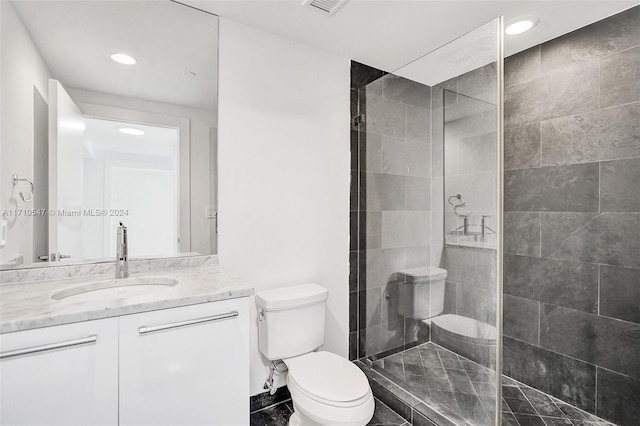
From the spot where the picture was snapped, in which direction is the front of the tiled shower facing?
facing the viewer and to the left of the viewer

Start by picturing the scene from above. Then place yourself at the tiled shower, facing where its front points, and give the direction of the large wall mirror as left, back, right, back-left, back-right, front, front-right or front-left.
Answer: front

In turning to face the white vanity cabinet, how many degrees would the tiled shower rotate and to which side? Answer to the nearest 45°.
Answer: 0° — it already faces it

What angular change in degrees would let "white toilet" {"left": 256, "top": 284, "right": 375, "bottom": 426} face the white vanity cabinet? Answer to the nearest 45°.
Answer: approximately 90° to its right

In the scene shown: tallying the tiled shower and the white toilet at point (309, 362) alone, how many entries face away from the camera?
0

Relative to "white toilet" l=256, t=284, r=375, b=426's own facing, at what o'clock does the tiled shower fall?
The tiled shower is roughly at 10 o'clock from the white toilet.

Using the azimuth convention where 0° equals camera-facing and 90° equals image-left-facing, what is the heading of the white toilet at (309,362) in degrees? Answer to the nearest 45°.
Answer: approximately 315°

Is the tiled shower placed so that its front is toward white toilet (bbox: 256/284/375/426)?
yes

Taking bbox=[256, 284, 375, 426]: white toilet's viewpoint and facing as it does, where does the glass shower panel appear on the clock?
The glass shower panel is roughly at 10 o'clock from the white toilet.
